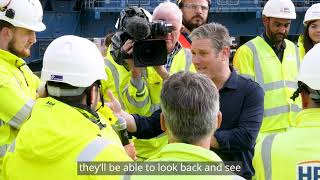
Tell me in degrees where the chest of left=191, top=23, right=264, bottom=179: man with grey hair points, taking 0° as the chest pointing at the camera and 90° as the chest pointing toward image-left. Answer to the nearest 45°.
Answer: approximately 45°

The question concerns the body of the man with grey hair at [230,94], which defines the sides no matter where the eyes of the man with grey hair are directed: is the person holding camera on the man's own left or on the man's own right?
on the man's own right

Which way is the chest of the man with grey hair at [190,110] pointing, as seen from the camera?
away from the camera

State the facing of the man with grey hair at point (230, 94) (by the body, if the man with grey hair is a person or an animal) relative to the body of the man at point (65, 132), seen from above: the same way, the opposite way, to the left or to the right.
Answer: the opposite way

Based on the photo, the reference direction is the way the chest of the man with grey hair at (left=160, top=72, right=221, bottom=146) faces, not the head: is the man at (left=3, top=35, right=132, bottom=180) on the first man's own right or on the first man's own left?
on the first man's own left

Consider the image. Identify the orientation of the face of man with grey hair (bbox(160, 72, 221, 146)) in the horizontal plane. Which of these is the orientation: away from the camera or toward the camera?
away from the camera

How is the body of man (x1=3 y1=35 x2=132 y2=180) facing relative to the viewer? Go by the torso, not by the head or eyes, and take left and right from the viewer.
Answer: facing away from the viewer and to the right of the viewer

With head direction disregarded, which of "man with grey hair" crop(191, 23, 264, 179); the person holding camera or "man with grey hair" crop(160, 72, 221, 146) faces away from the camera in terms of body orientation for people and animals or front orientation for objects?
"man with grey hair" crop(160, 72, 221, 146)

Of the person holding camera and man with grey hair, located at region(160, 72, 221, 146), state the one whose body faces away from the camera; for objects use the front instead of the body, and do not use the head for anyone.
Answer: the man with grey hair
